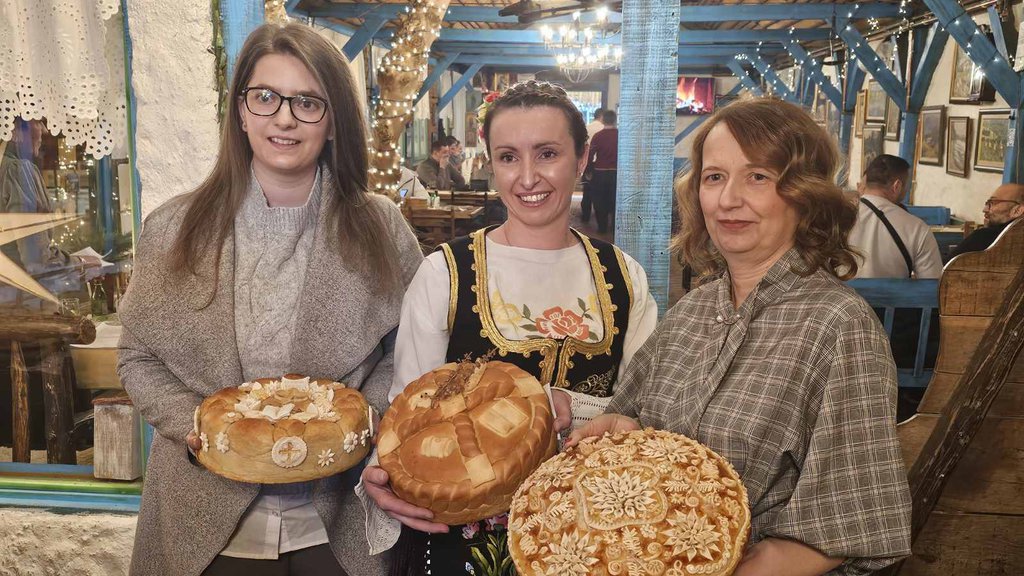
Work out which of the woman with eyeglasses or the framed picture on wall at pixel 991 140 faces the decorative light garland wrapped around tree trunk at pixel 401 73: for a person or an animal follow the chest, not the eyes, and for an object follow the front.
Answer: the framed picture on wall

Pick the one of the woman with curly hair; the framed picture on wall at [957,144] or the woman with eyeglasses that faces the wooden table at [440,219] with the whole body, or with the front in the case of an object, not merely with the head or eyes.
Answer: the framed picture on wall

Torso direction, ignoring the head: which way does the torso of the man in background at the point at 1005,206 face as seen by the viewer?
to the viewer's left

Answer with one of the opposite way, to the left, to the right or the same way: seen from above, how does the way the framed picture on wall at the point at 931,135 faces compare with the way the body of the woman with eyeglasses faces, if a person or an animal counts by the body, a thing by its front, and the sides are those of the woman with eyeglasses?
to the right

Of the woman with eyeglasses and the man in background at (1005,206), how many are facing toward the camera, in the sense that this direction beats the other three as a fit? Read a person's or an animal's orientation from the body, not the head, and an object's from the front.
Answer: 1

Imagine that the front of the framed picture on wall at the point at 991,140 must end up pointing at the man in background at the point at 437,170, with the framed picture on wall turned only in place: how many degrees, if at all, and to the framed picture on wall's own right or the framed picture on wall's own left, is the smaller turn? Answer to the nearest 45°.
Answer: approximately 45° to the framed picture on wall's own right

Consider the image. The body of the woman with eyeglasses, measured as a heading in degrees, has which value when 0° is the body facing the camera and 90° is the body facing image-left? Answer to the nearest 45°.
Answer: approximately 0°

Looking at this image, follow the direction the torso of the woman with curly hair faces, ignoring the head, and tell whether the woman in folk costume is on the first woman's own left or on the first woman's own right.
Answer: on the first woman's own right

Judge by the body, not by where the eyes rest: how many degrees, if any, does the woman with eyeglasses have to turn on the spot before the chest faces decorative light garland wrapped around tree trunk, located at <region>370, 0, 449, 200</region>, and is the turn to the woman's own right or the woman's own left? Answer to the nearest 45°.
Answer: approximately 180°

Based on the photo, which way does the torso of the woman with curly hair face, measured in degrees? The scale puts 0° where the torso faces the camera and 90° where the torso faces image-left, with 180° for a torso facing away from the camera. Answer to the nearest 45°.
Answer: approximately 45°

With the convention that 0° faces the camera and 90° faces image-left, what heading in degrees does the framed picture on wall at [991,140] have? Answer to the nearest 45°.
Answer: approximately 45°

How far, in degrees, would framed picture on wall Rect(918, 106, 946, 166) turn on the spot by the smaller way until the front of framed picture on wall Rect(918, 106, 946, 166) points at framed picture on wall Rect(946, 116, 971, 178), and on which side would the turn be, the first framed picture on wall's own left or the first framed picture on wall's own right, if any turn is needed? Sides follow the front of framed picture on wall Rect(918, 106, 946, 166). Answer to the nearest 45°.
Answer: approximately 45° to the first framed picture on wall's own left

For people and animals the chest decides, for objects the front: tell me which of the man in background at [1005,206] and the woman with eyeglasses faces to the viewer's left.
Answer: the man in background
